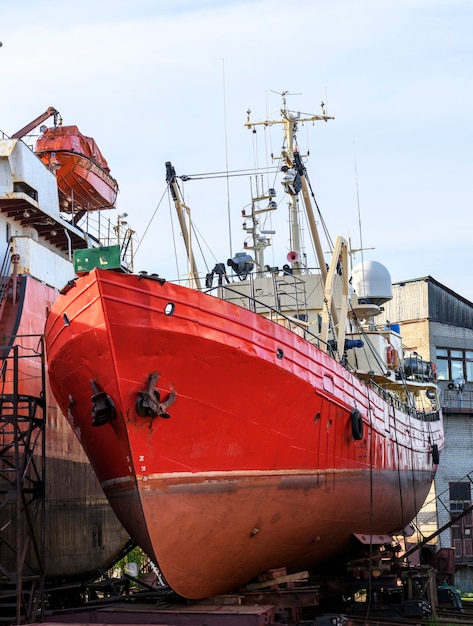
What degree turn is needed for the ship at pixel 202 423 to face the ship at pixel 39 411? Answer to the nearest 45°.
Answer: approximately 90° to its right

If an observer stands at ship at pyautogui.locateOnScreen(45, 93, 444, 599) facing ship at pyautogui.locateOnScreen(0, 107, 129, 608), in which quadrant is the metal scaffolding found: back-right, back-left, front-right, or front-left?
front-left
